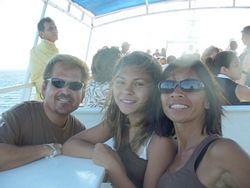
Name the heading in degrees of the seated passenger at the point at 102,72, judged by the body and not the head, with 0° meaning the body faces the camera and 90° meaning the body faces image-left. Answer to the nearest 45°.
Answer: approximately 180°

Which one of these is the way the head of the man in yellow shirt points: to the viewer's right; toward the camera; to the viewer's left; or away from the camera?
to the viewer's right

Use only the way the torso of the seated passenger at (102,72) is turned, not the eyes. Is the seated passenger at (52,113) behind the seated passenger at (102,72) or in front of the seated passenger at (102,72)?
behind

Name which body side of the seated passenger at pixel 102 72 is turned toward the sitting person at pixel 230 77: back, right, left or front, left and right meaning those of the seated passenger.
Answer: right

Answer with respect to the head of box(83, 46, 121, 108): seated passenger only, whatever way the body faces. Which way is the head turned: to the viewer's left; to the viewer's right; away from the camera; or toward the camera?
away from the camera
